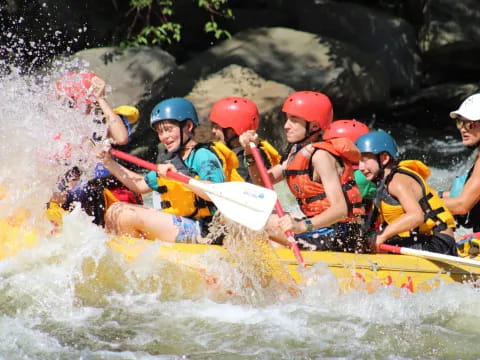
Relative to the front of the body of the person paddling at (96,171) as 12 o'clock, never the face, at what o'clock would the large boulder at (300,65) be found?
The large boulder is roughly at 4 o'clock from the person paddling.

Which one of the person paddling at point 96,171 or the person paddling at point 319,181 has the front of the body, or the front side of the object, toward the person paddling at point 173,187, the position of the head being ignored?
the person paddling at point 319,181

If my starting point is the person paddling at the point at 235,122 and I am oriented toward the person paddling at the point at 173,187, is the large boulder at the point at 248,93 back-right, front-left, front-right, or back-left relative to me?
back-right

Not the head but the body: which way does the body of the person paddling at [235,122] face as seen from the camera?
to the viewer's left

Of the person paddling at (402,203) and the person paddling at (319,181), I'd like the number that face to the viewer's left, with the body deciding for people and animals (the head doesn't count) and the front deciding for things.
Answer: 2

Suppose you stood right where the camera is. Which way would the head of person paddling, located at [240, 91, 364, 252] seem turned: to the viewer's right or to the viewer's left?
to the viewer's left

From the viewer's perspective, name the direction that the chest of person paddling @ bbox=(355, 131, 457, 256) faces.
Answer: to the viewer's left
